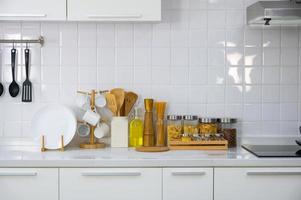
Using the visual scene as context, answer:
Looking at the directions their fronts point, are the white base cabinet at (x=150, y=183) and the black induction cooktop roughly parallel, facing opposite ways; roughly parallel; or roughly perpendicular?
roughly parallel

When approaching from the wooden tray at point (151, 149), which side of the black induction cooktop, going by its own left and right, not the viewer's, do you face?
right

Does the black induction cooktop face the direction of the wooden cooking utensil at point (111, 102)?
no

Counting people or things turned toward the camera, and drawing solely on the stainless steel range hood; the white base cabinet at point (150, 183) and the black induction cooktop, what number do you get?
3

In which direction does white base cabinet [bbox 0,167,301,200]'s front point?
toward the camera

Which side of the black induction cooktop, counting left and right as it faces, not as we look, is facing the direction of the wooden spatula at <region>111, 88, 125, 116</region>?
right

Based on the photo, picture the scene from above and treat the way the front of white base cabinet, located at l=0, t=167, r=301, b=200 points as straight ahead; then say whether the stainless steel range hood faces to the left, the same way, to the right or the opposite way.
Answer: the same way

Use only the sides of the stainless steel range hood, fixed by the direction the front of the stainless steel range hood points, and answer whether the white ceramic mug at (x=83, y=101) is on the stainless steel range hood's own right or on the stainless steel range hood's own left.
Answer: on the stainless steel range hood's own right

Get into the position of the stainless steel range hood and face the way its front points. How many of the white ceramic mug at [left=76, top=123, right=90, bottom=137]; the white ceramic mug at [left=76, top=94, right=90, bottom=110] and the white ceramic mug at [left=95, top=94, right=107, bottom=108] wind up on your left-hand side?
0

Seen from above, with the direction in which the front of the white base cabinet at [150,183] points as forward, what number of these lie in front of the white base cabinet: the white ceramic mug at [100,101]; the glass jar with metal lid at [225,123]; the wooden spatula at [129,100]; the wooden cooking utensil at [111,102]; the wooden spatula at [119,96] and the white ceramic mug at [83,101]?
0

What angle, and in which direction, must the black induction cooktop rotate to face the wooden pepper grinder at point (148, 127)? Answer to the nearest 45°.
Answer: approximately 90° to its right

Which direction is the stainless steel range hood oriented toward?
toward the camera

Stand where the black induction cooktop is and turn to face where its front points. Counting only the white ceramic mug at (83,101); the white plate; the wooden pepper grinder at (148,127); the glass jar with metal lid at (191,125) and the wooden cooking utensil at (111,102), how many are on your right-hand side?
5

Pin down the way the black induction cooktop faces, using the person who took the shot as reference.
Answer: facing the viewer
